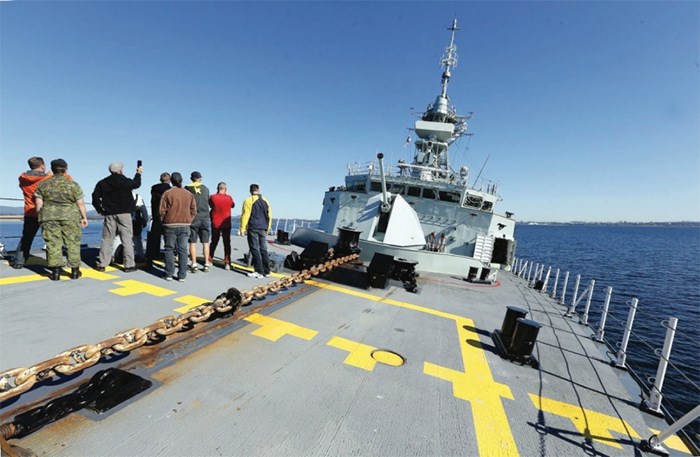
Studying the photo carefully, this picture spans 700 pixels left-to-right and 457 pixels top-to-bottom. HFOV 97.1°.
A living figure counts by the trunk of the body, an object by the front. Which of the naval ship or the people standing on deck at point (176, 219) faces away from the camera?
the people standing on deck

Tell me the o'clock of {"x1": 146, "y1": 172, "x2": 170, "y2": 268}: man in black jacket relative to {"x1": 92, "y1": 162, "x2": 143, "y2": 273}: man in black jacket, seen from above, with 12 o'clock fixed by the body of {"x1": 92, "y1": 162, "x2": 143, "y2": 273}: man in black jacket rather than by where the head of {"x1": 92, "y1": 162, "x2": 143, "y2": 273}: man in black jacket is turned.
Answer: {"x1": 146, "y1": 172, "x2": 170, "y2": 268}: man in black jacket is roughly at 2 o'clock from {"x1": 92, "y1": 162, "x2": 143, "y2": 273}: man in black jacket.

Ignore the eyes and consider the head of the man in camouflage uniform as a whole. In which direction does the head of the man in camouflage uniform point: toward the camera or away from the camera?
away from the camera

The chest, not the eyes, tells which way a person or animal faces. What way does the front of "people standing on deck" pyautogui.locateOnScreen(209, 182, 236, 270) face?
away from the camera

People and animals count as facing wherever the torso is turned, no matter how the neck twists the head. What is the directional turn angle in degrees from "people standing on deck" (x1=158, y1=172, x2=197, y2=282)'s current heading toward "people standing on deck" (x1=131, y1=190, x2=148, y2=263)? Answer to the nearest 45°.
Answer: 0° — they already face them

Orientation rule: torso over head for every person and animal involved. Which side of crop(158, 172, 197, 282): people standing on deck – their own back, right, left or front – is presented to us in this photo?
back

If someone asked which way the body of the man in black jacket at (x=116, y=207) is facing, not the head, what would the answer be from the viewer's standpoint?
away from the camera

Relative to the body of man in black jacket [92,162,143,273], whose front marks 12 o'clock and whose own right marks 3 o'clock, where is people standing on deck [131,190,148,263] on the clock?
The people standing on deck is roughly at 1 o'clock from the man in black jacket.

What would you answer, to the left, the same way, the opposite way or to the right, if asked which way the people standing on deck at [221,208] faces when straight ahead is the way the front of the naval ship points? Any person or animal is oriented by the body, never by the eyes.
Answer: the opposite way

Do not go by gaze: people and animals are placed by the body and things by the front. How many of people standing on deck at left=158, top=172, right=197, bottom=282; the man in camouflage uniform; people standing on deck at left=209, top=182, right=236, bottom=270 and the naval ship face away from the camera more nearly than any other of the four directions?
3
